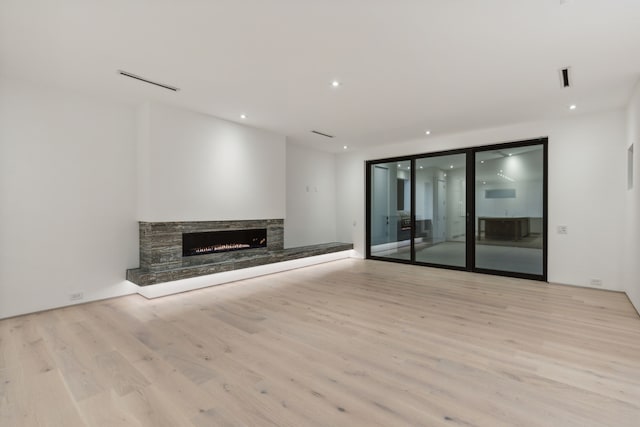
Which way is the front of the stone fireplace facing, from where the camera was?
facing the viewer and to the right of the viewer

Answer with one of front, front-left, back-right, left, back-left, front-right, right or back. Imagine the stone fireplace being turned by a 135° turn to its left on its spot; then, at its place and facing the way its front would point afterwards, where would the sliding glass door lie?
right

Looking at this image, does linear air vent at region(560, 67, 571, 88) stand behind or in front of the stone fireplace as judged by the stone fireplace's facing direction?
in front
